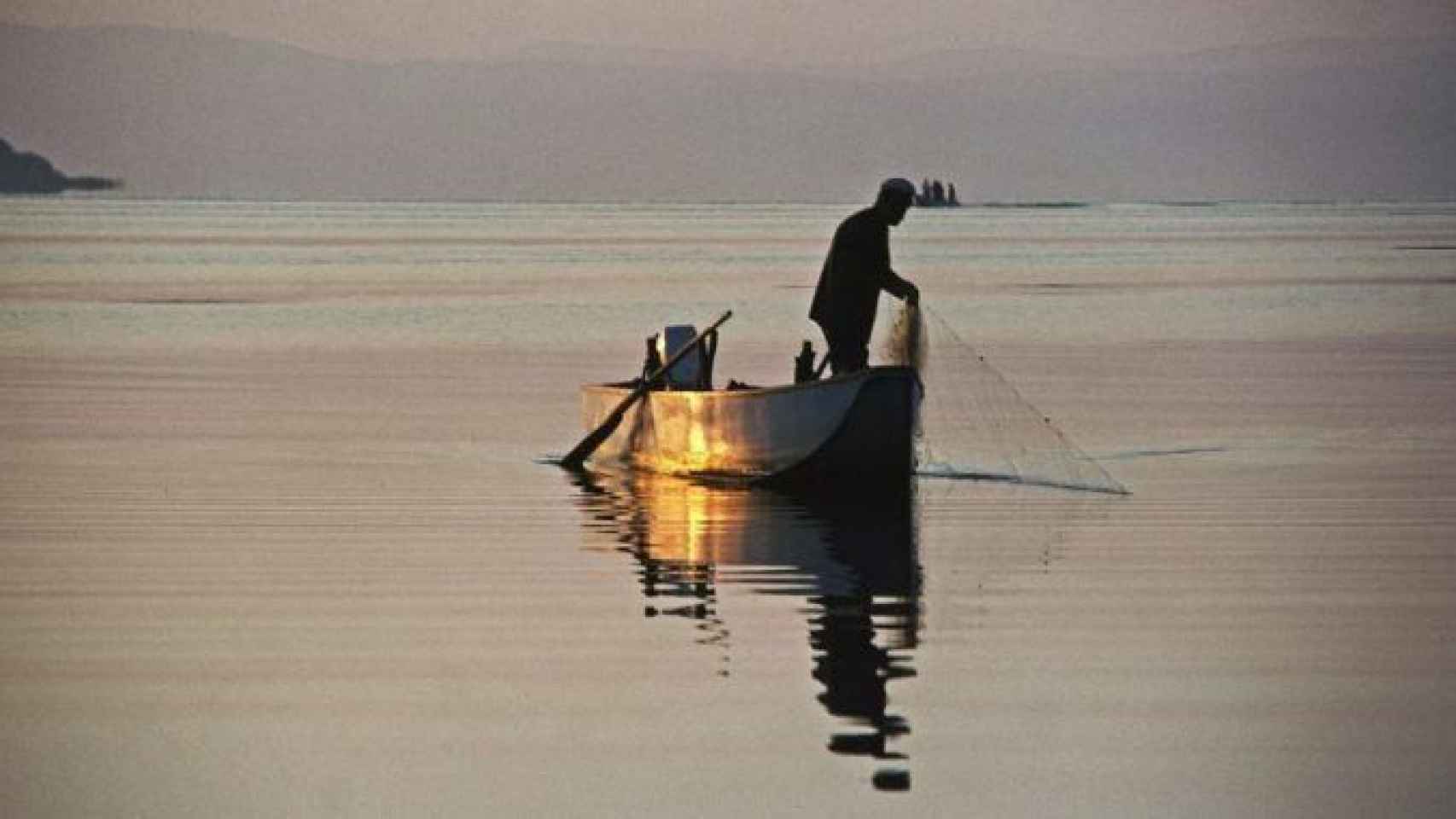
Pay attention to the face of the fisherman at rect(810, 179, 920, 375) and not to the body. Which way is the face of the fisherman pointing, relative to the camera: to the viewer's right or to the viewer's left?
to the viewer's right

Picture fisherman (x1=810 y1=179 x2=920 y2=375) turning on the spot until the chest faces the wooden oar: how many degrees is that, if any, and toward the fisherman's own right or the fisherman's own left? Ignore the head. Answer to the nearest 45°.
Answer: approximately 135° to the fisherman's own left

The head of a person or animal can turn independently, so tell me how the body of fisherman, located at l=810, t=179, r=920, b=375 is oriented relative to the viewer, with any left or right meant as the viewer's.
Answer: facing to the right of the viewer
